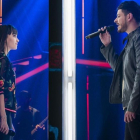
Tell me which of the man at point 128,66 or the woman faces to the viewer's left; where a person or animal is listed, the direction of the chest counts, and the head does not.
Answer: the man

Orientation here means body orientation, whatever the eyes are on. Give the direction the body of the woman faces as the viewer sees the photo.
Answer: to the viewer's right

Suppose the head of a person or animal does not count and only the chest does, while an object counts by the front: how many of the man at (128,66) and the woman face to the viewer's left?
1

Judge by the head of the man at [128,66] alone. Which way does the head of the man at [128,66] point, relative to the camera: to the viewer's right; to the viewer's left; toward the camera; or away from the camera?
to the viewer's left

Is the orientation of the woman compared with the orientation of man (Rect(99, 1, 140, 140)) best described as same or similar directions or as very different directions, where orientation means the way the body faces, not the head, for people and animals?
very different directions

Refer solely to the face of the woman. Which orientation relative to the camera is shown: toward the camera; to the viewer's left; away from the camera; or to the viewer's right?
to the viewer's right

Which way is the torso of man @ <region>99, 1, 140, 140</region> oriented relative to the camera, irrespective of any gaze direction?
to the viewer's left

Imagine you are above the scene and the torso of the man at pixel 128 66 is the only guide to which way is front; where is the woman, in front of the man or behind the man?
in front
